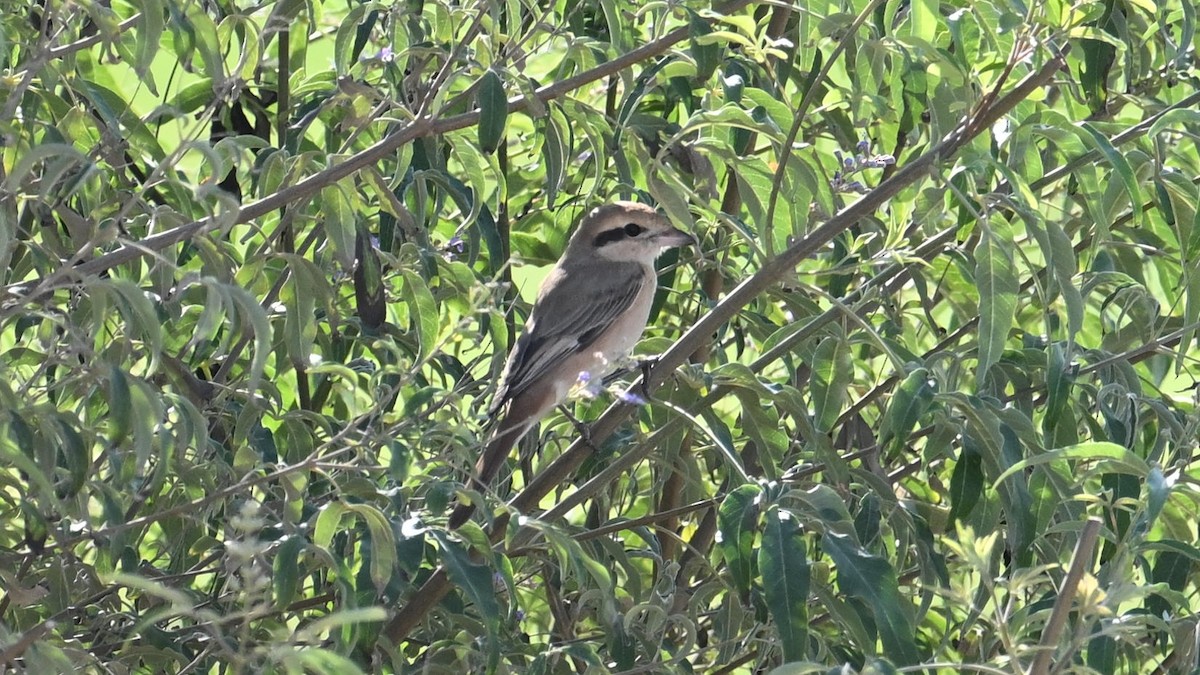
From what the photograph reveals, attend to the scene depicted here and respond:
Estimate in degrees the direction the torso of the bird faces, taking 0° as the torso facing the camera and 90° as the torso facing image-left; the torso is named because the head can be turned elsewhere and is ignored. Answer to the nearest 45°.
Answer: approximately 270°

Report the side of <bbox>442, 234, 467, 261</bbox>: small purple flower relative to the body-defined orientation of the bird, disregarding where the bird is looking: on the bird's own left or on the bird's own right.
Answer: on the bird's own right
